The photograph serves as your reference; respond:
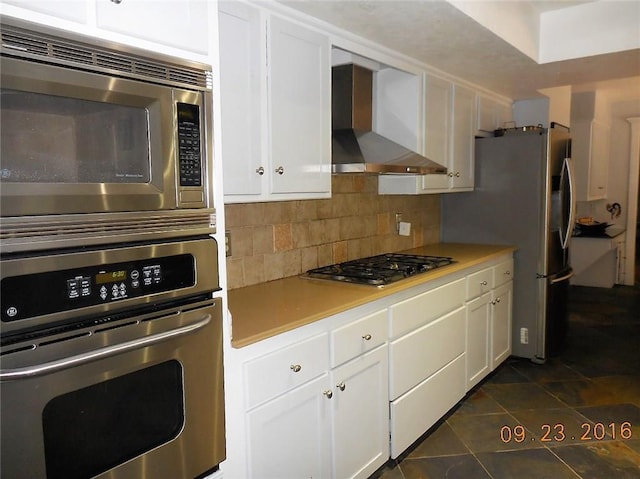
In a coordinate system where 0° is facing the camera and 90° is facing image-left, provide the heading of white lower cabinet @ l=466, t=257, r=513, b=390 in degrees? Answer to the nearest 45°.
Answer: approximately 315°

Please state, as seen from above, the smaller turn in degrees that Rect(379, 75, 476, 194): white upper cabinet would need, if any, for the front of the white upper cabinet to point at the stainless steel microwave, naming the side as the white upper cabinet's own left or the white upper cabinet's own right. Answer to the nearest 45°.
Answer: approximately 45° to the white upper cabinet's own right

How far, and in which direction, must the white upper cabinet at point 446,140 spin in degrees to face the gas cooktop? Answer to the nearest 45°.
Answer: approximately 90° to its right

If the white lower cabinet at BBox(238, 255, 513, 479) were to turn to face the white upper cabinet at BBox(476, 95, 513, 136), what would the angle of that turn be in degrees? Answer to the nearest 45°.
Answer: approximately 90° to its left
